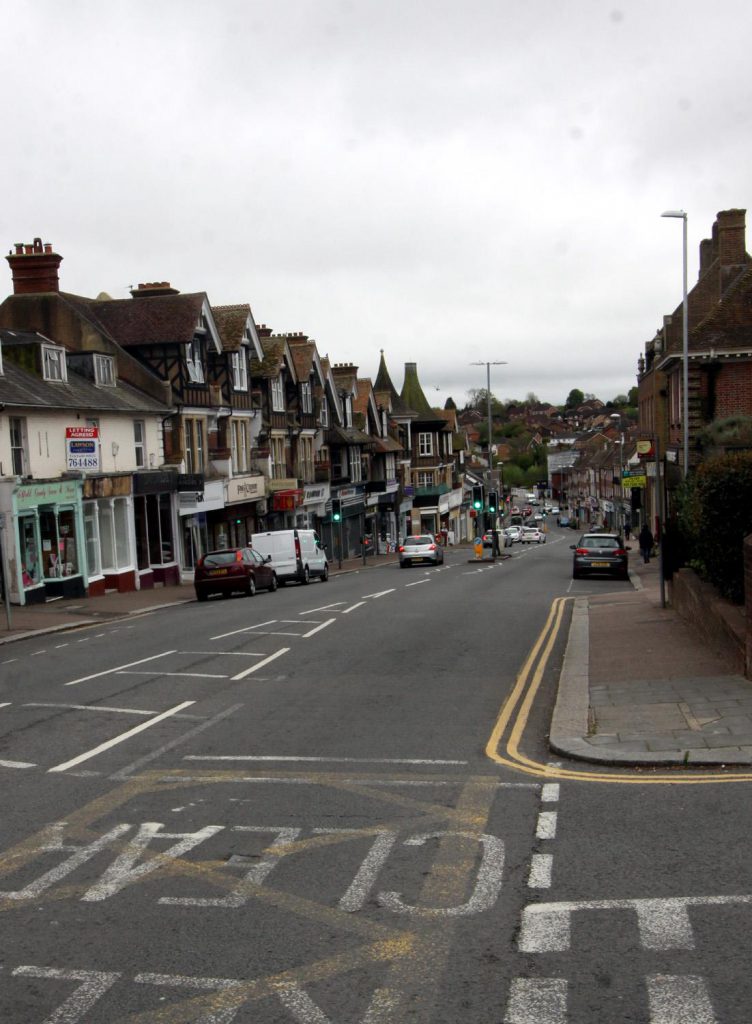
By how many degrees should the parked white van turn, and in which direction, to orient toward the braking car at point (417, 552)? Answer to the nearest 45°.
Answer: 0° — it already faces it

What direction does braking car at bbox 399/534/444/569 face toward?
away from the camera

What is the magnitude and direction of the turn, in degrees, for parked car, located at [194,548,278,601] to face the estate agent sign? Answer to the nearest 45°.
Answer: approximately 135° to its left

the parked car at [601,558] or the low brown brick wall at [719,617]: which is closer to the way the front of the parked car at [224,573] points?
the parked car

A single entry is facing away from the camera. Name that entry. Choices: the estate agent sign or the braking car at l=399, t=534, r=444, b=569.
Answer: the braking car

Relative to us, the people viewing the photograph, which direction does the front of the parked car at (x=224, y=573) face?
facing away from the viewer and to the right of the viewer

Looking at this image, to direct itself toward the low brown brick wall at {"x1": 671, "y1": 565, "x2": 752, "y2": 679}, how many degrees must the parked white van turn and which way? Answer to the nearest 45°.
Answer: approximately 135° to its right

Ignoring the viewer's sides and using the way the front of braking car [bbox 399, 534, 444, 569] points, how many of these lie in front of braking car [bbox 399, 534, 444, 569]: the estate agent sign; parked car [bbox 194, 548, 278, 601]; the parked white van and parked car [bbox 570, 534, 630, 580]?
0

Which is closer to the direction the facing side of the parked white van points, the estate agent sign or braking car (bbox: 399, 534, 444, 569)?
the braking car

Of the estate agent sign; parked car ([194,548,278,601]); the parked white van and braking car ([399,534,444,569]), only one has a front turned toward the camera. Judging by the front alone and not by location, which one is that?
the estate agent sign

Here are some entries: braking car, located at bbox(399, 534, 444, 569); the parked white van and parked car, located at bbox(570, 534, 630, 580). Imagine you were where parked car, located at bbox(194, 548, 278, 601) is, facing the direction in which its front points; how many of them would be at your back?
0

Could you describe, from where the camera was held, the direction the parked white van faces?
facing away from the viewer and to the right of the viewer
